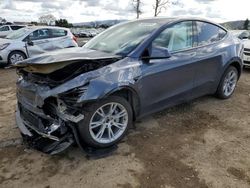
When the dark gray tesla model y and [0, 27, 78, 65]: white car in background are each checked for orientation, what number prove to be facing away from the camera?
0

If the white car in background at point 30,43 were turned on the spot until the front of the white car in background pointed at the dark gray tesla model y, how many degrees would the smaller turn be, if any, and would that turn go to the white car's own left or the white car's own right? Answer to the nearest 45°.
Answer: approximately 45° to the white car's own left

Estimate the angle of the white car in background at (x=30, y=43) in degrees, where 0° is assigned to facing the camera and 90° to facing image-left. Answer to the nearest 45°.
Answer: approximately 45°

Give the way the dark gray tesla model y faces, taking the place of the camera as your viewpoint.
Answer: facing the viewer and to the left of the viewer

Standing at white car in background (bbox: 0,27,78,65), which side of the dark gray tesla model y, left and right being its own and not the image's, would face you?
right
